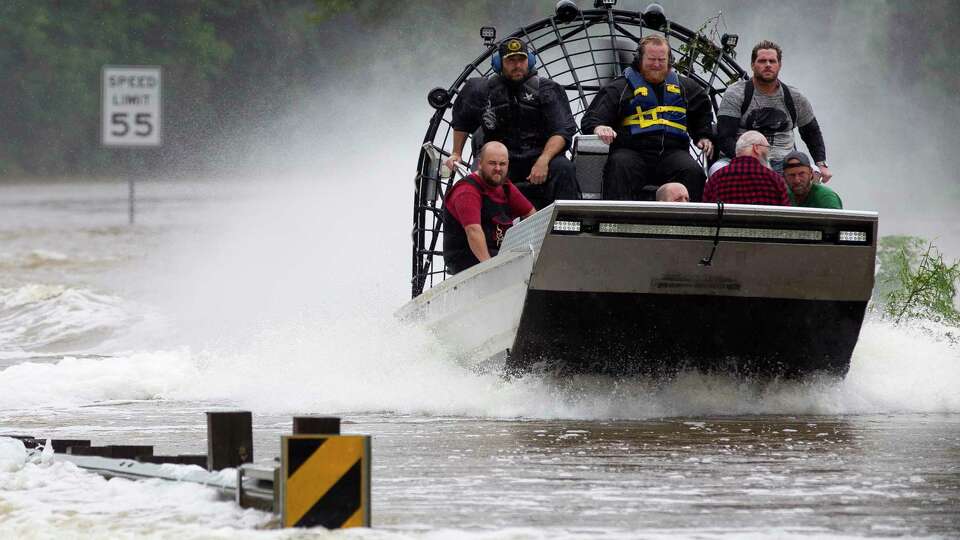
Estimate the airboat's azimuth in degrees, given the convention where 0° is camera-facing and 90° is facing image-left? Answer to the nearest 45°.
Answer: approximately 0°

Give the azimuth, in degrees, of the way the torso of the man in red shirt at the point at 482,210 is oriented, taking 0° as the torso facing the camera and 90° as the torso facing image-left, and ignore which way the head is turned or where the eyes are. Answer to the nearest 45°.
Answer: approximately 315°

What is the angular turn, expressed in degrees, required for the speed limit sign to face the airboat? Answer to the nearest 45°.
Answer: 0° — it already faces it

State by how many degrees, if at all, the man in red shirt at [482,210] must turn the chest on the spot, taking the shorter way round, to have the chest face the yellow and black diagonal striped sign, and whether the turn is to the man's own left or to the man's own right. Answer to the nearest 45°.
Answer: approximately 45° to the man's own right

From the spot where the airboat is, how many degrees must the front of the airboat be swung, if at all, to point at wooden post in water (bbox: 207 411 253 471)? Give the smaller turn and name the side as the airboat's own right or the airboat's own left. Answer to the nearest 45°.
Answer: approximately 45° to the airboat's own right

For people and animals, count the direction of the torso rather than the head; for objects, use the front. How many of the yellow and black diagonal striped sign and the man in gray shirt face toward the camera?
2

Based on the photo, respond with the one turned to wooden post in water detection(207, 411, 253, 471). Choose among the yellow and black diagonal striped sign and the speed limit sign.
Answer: the speed limit sign
